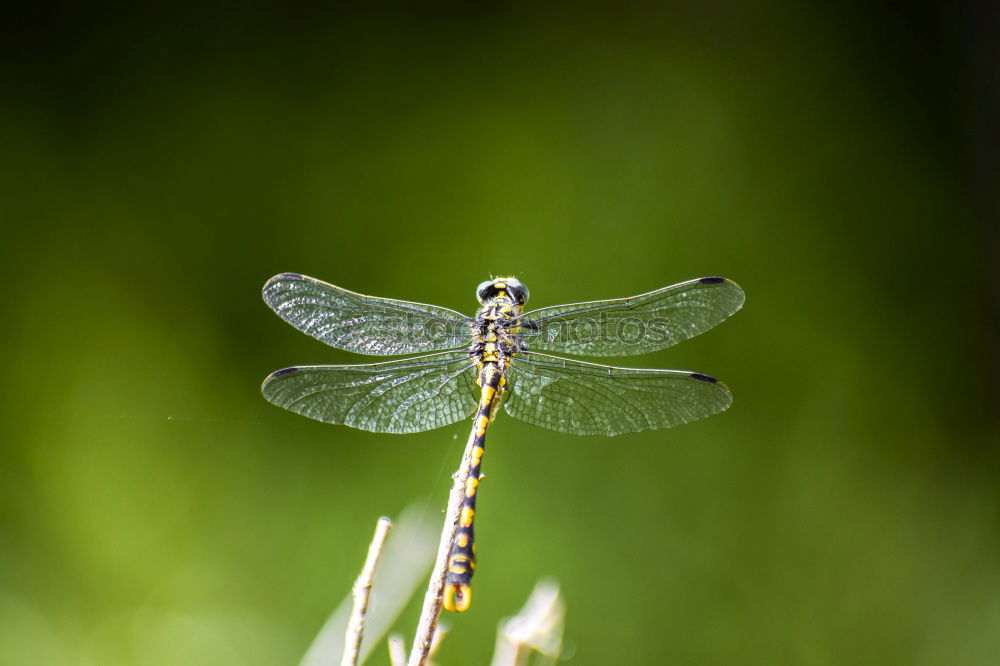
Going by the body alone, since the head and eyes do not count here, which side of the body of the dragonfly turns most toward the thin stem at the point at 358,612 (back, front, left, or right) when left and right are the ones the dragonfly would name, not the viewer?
back

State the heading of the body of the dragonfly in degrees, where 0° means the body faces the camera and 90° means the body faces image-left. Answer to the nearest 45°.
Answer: approximately 180°
